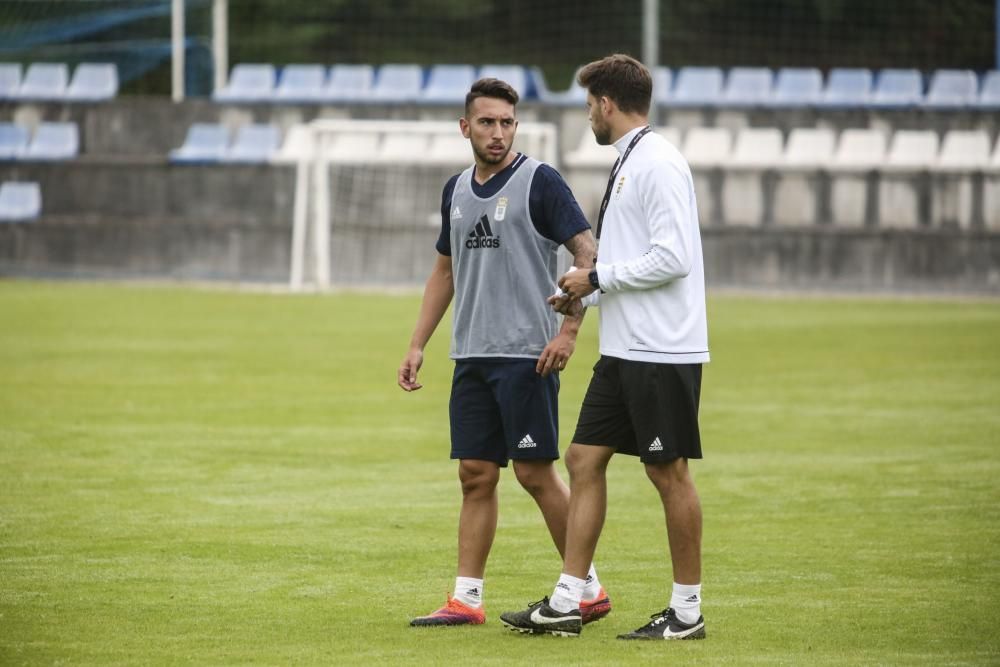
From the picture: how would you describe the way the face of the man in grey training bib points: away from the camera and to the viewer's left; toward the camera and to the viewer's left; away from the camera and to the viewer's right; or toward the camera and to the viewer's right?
toward the camera and to the viewer's right

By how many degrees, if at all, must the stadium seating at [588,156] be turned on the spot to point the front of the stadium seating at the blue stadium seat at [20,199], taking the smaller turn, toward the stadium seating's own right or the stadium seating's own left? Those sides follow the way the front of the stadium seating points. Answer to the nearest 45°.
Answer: approximately 90° to the stadium seating's own right

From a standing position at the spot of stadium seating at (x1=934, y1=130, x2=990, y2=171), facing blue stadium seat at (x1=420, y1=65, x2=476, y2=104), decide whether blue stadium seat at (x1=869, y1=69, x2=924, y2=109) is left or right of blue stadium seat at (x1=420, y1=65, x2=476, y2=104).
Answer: right

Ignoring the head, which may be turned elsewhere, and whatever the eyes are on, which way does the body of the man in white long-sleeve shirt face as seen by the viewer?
to the viewer's left

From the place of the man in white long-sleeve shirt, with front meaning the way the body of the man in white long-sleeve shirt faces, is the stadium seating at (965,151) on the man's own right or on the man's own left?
on the man's own right

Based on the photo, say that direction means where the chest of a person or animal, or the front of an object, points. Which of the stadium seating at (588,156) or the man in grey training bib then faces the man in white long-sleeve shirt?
the stadium seating

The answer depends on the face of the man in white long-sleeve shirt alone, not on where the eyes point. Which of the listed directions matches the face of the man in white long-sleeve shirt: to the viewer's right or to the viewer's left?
to the viewer's left

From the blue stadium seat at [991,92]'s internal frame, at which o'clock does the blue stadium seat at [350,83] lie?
the blue stadium seat at [350,83] is roughly at 3 o'clock from the blue stadium seat at [991,92].

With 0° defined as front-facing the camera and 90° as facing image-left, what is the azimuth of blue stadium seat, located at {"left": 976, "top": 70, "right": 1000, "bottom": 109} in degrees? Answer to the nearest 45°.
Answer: approximately 0°

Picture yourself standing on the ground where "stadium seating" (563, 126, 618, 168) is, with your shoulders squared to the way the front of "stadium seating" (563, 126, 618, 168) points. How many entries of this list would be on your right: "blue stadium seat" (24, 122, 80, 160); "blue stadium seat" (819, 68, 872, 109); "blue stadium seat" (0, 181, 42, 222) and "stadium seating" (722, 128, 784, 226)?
2

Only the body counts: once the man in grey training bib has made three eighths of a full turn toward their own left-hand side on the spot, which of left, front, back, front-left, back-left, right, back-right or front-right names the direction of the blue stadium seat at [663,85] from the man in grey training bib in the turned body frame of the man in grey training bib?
left

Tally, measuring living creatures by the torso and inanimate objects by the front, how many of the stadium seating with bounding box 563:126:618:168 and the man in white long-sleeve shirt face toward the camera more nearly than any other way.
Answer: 1

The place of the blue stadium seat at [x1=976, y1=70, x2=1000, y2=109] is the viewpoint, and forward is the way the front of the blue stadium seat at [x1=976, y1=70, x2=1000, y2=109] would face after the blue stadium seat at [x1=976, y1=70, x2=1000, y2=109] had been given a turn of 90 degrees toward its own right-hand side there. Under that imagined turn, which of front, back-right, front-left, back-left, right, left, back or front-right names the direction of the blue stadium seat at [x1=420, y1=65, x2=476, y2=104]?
front
